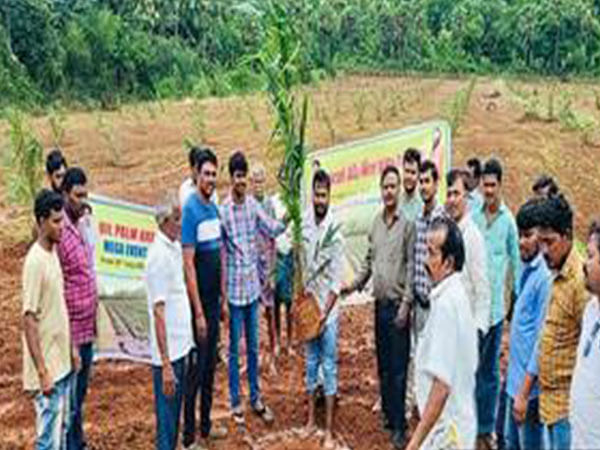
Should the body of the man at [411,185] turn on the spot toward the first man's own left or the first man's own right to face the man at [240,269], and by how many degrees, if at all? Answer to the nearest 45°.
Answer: approximately 90° to the first man's own right

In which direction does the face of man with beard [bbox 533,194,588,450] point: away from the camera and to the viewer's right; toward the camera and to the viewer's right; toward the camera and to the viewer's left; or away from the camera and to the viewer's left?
toward the camera and to the viewer's left

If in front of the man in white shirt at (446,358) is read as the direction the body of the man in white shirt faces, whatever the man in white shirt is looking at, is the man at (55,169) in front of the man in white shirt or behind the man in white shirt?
in front

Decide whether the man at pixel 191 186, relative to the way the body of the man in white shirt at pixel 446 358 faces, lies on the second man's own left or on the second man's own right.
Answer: on the second man's own right

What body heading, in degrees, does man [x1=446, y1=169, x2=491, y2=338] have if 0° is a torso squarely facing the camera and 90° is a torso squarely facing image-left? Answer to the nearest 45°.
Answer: approximately 45°

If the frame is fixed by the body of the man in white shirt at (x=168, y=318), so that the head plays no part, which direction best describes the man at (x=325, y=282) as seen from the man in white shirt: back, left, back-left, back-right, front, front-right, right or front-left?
front-left

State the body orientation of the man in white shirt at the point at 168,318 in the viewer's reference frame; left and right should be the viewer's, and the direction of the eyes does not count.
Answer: facing to the right of the viewer

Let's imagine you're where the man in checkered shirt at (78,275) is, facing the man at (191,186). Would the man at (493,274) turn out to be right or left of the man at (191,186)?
right
